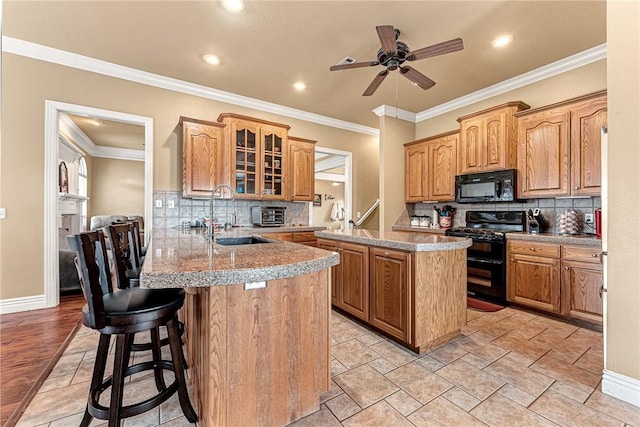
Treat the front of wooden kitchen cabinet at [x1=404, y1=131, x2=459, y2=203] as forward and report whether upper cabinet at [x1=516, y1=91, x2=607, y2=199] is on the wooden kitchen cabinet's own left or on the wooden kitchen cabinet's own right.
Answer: on the wooden kitchen cabinet's own left

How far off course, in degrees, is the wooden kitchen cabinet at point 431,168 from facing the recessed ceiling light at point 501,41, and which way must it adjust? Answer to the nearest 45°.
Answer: approximately 90° to its left

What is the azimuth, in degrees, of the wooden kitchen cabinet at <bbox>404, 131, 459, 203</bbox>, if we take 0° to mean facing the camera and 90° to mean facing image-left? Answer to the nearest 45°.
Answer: approximately 45°

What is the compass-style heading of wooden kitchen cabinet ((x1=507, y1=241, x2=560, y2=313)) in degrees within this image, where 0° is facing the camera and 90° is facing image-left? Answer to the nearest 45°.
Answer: approximately 45°
